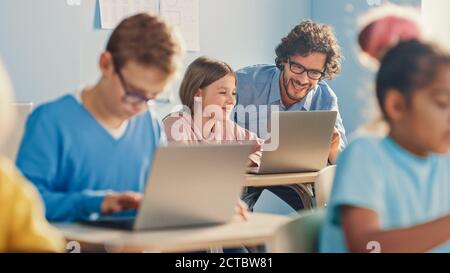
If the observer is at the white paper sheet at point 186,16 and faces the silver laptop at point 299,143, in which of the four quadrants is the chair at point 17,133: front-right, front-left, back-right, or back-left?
front-right

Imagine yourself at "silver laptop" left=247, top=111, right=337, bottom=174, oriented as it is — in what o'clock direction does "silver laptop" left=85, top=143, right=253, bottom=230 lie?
"silver laptop" left=85, top=143, right=253, bottom=230 is roughly at 8 o'clock from "silver laptop" left=247, top=111, right=337, bottom=174.

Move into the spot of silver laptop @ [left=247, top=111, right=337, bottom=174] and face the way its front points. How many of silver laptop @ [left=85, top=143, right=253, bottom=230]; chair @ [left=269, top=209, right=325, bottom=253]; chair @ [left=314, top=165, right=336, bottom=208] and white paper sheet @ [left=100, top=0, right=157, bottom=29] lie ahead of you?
1

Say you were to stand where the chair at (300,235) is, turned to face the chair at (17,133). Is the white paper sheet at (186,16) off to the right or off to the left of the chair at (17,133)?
right

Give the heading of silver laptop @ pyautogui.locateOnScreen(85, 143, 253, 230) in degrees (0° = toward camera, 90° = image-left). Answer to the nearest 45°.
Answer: approximately 135°

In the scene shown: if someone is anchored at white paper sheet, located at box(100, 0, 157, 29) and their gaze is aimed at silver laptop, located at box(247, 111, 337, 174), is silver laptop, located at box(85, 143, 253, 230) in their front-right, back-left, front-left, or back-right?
front-right

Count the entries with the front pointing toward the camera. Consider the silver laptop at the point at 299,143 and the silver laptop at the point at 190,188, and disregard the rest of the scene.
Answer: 0

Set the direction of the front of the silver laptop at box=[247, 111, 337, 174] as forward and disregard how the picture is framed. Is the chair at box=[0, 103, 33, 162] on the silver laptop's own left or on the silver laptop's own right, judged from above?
on the silver laptop's own left

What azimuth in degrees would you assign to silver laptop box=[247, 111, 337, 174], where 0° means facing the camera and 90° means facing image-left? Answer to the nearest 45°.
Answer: approximately 135°

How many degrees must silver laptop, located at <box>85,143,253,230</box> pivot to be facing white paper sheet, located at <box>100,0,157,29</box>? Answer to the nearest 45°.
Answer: approximately 45° to its right

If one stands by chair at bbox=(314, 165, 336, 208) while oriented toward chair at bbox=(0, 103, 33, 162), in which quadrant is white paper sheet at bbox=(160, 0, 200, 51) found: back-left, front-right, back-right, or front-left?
front-right

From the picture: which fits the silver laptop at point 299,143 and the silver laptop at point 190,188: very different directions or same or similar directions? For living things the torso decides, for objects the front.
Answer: same or similar directions
